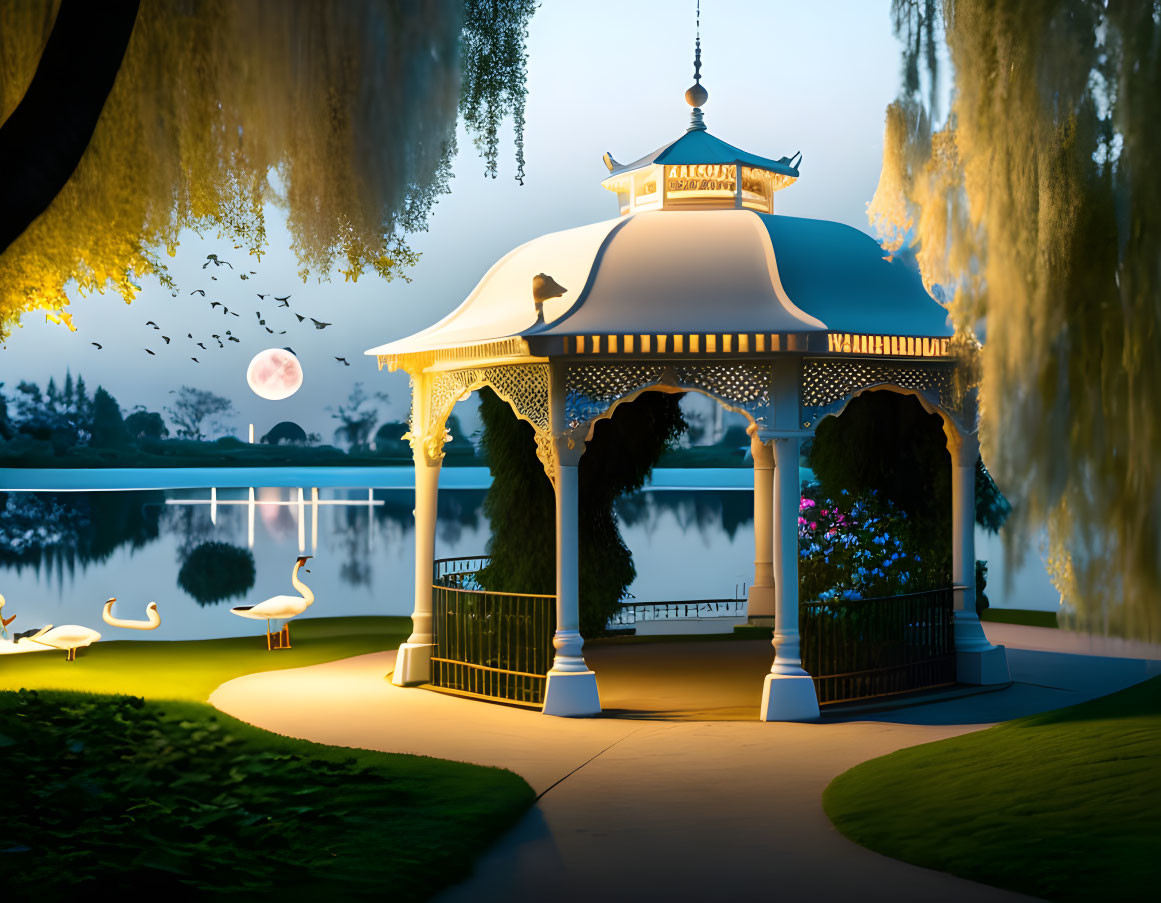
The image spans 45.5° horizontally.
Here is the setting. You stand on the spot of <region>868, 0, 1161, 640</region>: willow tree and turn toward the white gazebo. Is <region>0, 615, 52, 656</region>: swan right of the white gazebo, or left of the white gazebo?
left

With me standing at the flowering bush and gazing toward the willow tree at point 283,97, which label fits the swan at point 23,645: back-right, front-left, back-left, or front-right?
front-right

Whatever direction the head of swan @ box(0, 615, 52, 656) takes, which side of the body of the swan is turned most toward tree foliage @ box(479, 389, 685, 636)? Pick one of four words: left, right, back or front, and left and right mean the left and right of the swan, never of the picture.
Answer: back

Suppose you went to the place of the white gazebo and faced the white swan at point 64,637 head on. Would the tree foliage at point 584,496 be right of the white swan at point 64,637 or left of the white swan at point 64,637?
right

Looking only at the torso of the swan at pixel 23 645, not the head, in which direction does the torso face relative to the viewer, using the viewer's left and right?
facing to the left of the viewer

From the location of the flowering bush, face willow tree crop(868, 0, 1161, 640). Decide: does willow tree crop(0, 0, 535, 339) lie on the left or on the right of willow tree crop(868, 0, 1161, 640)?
right

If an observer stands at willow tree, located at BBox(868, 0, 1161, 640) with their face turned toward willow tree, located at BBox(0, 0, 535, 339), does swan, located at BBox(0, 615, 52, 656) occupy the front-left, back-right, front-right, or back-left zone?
front-right
